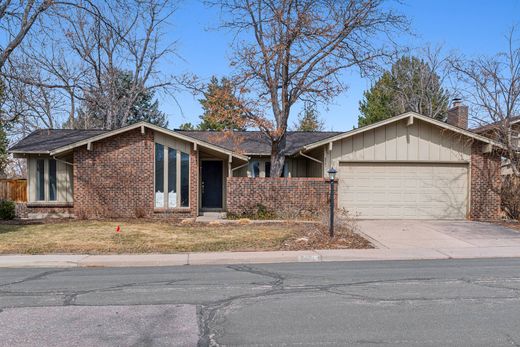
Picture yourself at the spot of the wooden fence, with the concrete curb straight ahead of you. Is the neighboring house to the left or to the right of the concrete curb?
left

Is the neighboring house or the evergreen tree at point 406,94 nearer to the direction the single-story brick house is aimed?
the neighboring house

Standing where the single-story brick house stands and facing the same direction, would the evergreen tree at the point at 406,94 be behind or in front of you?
behind

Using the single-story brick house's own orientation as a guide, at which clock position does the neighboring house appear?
The neighboring house is roughly at 9 o'clock from the single-story brick house.

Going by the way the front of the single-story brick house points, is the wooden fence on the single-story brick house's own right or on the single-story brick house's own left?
on the single-story brick house's own right

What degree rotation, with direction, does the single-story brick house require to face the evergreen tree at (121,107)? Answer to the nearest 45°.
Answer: approximately 135° to its right

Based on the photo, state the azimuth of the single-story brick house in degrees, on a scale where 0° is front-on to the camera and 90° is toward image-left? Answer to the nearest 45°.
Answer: approximately 0°

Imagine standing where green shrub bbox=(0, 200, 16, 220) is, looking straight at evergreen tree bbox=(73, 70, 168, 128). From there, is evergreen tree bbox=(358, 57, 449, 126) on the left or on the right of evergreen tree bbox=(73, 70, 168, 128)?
right

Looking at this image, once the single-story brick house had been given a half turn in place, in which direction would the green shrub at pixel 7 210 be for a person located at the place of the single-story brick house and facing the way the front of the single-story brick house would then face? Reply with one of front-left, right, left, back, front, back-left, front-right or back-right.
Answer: left
